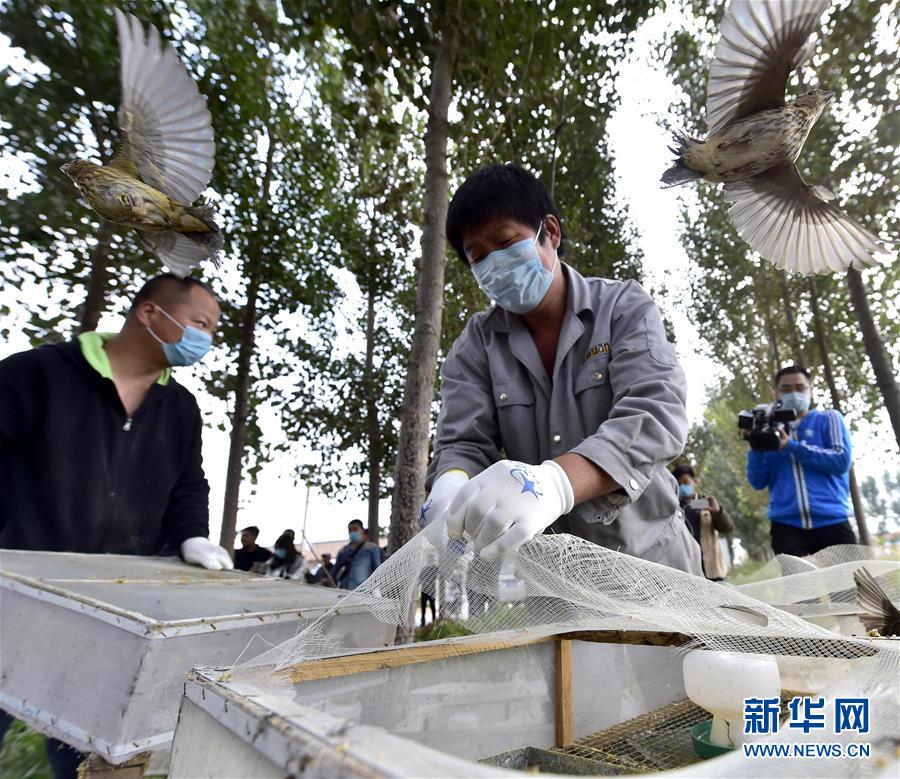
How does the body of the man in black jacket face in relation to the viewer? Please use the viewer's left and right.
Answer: facing the viewer and to the right of the viewer

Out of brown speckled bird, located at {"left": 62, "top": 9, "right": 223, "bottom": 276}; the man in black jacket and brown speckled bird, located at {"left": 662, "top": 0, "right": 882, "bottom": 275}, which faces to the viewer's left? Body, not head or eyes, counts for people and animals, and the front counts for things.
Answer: brown speckled bird, located at {"left": 62, "top": 9, "right": 223, "bottom": 276}

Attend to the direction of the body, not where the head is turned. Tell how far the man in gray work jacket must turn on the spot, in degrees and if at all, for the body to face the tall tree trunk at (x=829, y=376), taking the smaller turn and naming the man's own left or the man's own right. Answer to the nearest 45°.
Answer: approximately 180°

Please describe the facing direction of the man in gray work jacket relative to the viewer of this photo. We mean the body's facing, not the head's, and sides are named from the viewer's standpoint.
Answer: facing the viewer and to the left of the viewer

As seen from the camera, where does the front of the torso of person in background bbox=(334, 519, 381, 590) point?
toward the camera

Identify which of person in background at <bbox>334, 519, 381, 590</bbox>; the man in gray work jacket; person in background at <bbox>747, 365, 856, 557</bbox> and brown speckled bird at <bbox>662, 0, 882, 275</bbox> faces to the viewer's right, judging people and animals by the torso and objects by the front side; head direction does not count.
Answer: the brown speckled bird

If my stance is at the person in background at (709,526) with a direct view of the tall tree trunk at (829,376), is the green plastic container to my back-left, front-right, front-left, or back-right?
back-right

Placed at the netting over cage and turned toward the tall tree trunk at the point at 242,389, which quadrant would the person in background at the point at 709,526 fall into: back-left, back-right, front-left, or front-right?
front-right

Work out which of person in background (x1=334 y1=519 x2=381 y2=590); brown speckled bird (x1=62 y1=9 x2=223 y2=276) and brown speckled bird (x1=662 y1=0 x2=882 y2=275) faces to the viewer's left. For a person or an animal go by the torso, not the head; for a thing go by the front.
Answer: brown speckled bird (x1=62 y1=9 x2=223 y2=276)

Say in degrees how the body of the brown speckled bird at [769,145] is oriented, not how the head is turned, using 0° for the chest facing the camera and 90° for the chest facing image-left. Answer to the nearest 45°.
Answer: approximately 270°

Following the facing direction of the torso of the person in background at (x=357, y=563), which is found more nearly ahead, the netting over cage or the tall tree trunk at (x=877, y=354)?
the netting over cage

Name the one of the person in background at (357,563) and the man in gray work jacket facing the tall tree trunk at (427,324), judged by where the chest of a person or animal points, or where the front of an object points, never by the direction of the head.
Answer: the person in background

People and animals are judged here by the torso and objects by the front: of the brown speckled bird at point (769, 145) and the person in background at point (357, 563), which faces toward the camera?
the person in background

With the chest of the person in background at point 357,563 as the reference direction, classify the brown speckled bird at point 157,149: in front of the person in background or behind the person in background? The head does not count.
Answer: in front

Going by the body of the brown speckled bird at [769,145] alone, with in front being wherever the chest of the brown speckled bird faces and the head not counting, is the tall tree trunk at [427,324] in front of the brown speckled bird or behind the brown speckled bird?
behind

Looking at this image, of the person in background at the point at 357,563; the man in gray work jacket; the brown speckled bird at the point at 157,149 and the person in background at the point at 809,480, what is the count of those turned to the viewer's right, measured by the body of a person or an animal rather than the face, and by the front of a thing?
0
